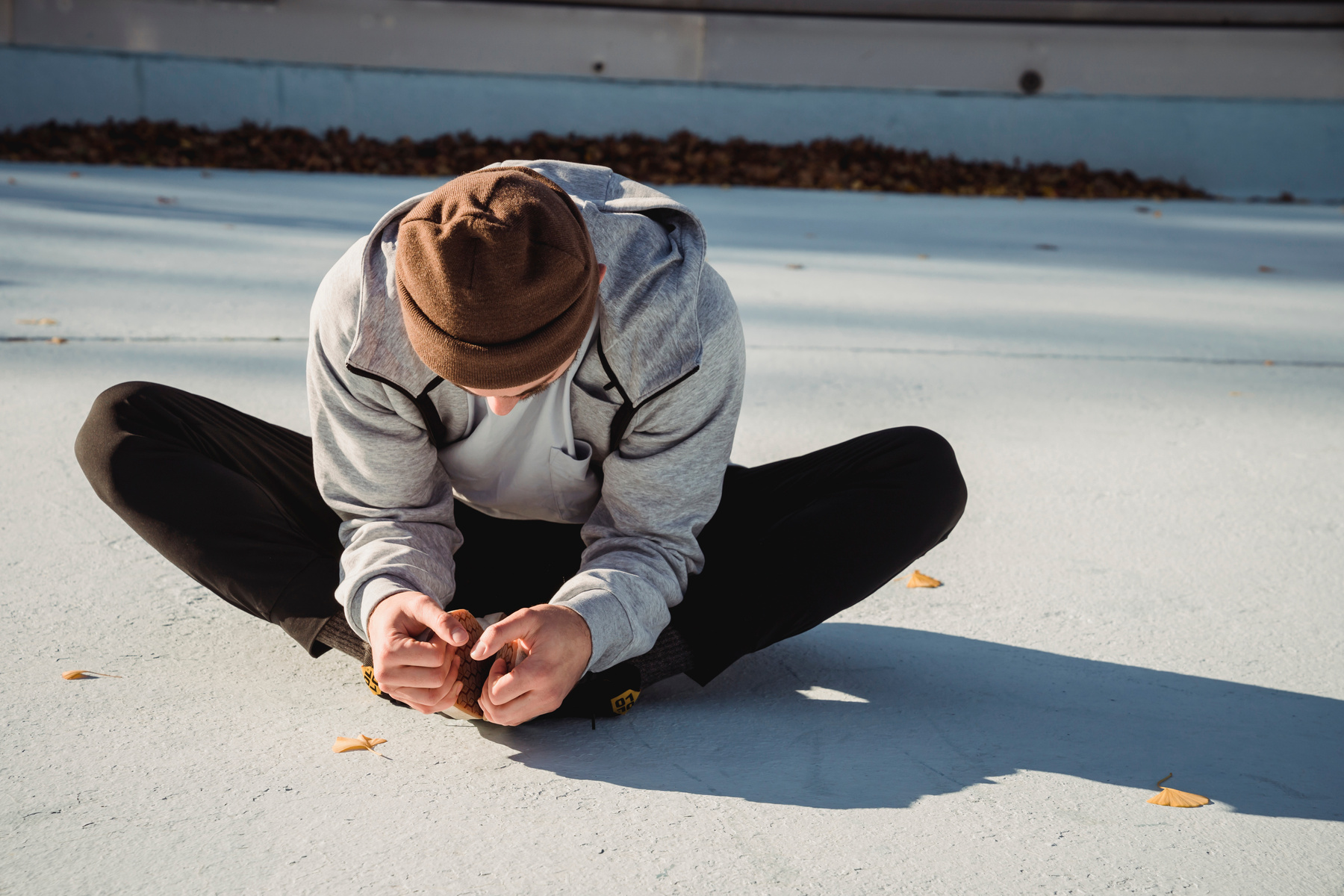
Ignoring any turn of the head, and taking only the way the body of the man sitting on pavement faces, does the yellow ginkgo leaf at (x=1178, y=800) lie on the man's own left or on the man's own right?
on the man's own left

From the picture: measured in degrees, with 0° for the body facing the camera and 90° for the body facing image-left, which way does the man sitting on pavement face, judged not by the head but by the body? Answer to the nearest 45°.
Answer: approximately 0°
